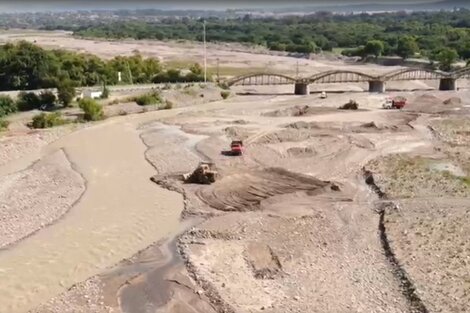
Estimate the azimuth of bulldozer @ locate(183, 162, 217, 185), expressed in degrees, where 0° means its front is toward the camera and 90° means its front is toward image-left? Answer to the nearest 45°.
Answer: approximately 90°

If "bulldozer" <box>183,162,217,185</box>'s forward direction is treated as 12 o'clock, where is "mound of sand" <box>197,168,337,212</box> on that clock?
The mound of sand is roughly at 7 o'clock from the bulldozer.
